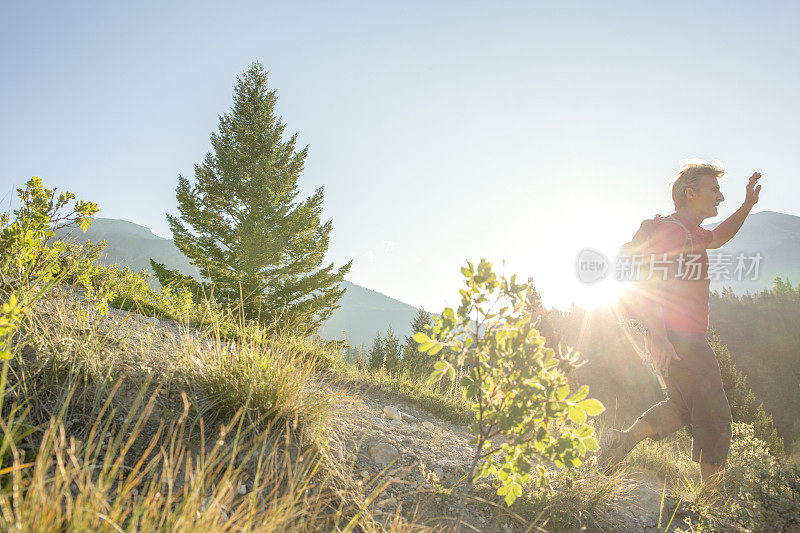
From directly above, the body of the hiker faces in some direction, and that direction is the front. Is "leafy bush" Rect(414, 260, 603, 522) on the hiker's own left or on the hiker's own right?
on the hiker's own right

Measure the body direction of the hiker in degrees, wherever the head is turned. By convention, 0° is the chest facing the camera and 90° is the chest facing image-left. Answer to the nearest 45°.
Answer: approximately 270°

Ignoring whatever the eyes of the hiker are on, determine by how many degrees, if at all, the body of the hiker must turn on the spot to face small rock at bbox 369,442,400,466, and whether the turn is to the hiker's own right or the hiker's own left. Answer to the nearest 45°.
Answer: approximately 135° to the hiker's own right

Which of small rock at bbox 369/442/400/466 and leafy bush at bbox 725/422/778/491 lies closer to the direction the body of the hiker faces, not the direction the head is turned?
the leafy bush
